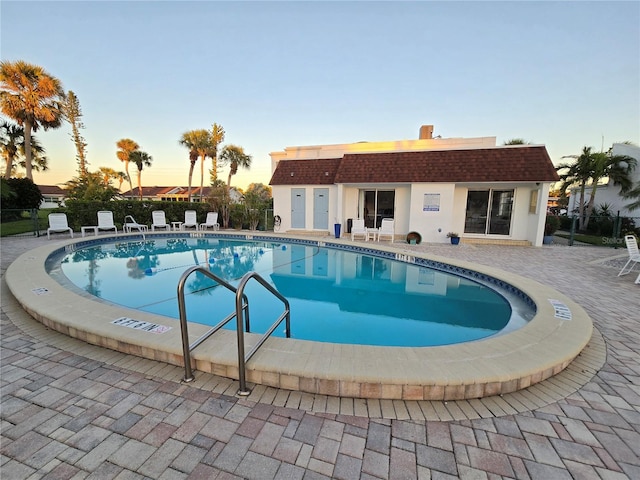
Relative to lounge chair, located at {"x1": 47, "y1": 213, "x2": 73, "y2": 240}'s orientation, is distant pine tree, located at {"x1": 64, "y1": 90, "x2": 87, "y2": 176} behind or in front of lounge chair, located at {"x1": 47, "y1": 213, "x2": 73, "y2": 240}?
behind

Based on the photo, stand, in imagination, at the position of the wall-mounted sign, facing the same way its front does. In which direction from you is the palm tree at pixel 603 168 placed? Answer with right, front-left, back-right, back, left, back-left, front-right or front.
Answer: back-left

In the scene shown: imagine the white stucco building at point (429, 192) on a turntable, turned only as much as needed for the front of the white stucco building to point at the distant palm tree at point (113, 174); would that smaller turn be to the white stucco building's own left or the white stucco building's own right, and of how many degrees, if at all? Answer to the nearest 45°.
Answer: approximately 90° to the white stucco building's own right

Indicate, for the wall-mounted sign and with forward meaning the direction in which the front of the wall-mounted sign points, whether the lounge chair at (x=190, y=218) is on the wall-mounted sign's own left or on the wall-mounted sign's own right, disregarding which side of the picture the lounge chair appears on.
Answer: on the wall-mounted sign's own right

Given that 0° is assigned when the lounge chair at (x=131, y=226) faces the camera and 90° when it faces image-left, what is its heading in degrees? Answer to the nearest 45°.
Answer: approximately 315°

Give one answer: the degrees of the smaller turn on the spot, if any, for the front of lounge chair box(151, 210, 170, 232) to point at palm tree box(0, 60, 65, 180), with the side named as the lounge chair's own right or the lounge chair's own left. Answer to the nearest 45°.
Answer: approximately 135° to the lounge chair's own right

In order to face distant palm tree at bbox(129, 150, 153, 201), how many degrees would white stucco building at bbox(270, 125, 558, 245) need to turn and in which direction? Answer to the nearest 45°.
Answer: approximately 90° to its right

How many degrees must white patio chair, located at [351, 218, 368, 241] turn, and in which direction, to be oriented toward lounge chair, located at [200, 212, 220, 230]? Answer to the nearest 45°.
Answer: approximately 90° to its right

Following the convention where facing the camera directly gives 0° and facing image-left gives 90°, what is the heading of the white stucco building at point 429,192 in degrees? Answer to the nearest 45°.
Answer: approximately 0°

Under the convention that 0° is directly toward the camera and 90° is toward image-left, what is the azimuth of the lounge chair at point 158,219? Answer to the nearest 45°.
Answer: approximately 0°

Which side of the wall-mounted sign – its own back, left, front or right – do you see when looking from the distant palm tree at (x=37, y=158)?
right

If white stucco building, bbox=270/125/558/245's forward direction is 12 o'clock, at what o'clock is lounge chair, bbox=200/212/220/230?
The lounge chair is roughly at 3 o'clock from the white stucco building.
